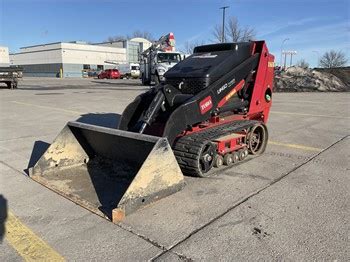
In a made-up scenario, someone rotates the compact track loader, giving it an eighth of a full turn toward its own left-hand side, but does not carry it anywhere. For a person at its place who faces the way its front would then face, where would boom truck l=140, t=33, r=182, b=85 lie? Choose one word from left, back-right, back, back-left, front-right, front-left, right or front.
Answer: back

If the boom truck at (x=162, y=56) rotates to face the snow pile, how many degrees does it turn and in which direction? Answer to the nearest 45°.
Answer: approximately 45° to its left

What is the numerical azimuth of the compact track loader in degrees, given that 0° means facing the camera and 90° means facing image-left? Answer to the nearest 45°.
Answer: approximately 45°

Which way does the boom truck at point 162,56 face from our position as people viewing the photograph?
facing the viewer and to the right of the viewer

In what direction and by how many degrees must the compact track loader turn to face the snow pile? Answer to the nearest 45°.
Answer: approximately 180°
